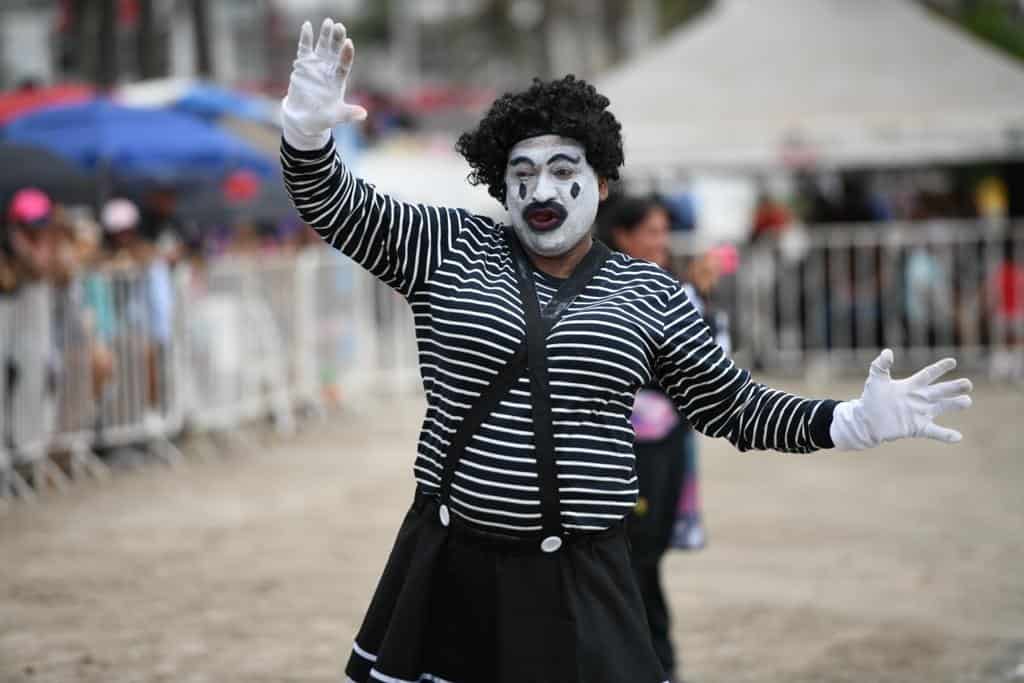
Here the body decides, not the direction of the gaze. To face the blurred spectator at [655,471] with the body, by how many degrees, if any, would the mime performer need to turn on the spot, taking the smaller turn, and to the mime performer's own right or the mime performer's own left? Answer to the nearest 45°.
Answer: approximately 180°

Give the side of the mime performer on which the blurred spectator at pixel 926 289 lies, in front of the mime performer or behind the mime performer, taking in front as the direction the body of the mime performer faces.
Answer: behind

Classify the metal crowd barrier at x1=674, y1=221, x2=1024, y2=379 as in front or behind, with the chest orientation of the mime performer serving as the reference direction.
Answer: behind

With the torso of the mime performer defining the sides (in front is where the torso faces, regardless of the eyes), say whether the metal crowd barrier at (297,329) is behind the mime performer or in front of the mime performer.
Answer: behind

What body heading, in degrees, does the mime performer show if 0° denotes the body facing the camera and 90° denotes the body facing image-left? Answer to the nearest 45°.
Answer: approximately 0°

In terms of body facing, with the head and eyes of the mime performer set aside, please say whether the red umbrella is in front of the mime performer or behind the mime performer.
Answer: behind

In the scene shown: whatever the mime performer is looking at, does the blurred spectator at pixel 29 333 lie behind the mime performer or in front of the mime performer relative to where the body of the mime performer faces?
behind

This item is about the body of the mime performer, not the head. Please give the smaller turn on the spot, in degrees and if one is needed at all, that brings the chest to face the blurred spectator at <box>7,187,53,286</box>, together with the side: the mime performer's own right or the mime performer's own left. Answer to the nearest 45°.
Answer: approximately 135° to the mime performer's own right

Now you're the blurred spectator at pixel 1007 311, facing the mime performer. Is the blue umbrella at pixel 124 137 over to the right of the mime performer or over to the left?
right

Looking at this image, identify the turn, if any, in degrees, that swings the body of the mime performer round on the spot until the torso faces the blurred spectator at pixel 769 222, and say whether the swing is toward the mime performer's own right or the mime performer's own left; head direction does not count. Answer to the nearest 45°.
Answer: approximately 180°

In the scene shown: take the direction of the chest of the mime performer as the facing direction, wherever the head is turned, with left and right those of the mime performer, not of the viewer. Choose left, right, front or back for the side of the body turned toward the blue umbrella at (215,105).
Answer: back

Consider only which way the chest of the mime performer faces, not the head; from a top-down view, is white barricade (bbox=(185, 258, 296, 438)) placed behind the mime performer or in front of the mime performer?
behind
